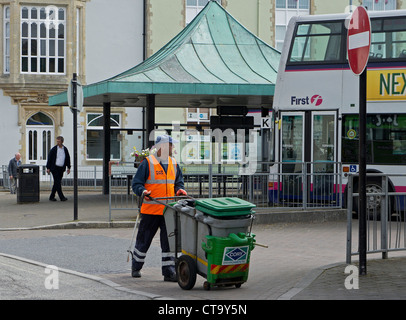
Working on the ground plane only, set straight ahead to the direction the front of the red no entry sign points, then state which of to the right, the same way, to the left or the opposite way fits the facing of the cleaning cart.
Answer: to the left

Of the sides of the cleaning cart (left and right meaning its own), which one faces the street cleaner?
back

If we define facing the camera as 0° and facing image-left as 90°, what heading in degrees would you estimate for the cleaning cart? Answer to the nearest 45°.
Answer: approximately 315°

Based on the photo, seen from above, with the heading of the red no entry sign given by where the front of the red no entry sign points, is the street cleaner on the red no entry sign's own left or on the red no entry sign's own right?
on the red no entry sign's own right

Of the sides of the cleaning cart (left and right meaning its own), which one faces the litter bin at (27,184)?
back

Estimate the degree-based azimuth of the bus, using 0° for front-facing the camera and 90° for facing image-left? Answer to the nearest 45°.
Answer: approximately 90°

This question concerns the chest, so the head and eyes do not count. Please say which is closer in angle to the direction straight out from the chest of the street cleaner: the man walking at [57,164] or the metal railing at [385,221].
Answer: the metal railing

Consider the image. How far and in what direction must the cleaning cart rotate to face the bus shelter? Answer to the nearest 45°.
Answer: approximately 135° to its left

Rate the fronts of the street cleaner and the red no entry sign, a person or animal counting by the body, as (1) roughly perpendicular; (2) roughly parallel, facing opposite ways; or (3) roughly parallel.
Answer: roughly perpendicular

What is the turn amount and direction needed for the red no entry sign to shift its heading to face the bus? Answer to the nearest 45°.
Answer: approximately 135° to its right

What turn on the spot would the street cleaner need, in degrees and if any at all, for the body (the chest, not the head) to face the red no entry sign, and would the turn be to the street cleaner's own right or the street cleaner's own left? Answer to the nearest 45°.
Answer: approximately 45° to the street cleaner's own left

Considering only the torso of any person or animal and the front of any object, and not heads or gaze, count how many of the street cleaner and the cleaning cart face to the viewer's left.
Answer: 0
